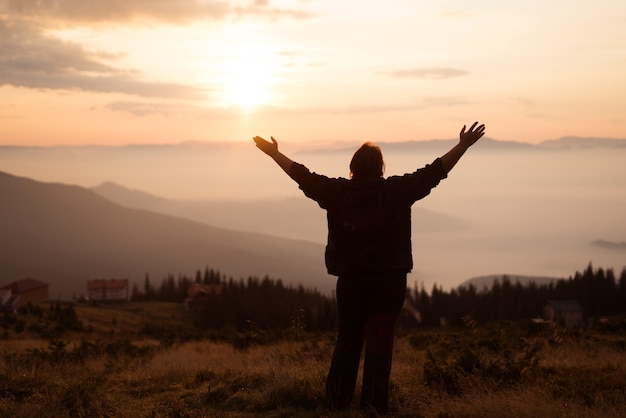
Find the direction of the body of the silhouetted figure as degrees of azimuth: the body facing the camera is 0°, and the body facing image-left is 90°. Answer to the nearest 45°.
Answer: approximately 180°
